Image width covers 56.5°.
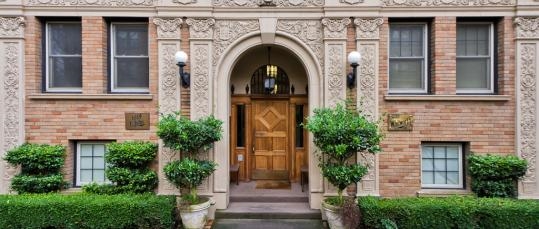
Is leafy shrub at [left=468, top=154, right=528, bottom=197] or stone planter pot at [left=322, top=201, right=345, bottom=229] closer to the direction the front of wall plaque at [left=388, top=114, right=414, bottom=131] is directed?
the stone planter pot

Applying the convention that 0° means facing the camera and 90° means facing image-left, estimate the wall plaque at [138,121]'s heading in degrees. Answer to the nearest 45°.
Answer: approximately 0°

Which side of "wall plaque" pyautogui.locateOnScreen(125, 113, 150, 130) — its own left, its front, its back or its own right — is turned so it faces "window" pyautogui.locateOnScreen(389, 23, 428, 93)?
left

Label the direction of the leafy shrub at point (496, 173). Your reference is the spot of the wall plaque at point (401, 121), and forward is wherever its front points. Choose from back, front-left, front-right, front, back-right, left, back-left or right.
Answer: left

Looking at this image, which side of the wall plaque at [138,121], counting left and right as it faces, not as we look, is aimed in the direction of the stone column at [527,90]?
left

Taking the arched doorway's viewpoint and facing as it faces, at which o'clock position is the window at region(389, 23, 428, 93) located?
The window is roughly at 10 o'clock from the arched doorway.
